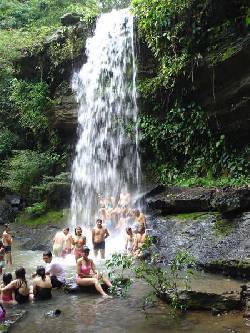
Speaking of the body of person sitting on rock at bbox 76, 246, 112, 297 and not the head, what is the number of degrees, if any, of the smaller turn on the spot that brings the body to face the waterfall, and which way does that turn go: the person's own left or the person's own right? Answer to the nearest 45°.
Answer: approximately 135° to the person's own left

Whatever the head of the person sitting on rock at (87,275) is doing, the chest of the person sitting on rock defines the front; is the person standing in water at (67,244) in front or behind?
behind

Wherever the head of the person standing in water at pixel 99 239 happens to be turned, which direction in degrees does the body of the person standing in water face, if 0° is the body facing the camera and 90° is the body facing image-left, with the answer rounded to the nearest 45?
approximately 0°

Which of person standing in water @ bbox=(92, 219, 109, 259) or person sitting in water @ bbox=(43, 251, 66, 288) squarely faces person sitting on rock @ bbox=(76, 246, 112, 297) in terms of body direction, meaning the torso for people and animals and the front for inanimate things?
person standing in water @ bbox=(92, 219, 109, 259)

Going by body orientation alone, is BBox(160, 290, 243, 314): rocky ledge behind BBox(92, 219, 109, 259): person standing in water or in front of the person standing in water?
in front

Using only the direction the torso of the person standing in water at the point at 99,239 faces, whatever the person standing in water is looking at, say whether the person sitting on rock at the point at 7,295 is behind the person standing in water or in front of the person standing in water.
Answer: in front
